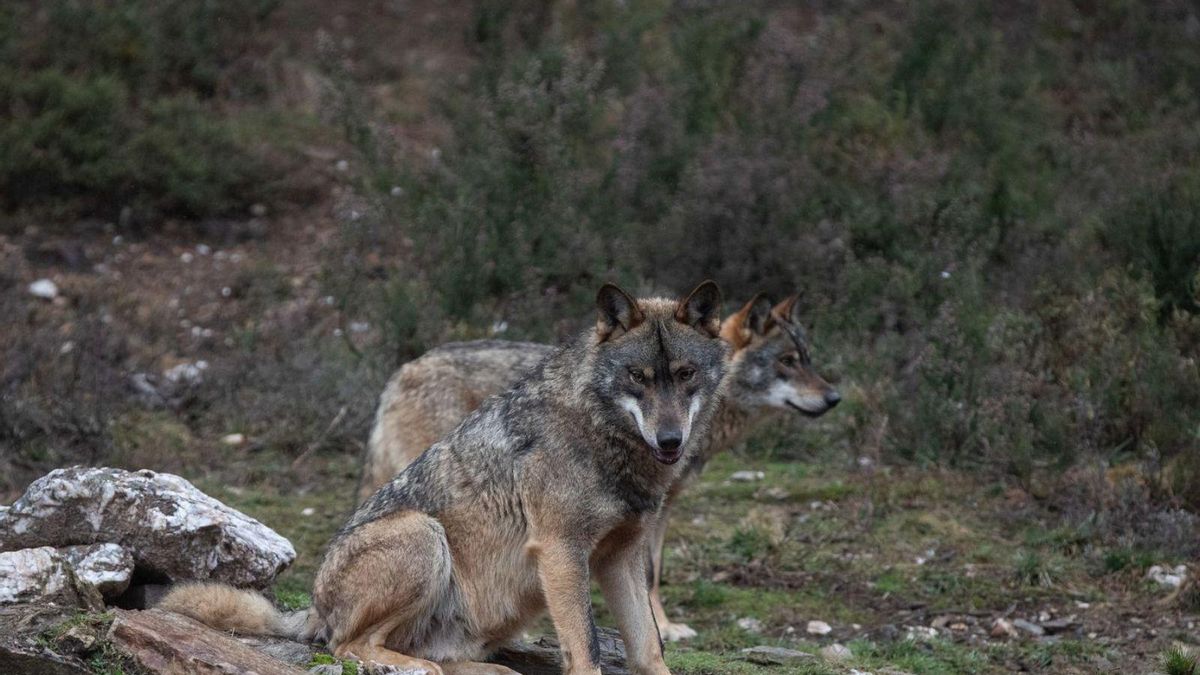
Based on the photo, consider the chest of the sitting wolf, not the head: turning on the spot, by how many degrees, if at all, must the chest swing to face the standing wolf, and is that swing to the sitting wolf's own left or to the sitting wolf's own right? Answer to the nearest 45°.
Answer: approximately 135° to the sitting wolf's own left

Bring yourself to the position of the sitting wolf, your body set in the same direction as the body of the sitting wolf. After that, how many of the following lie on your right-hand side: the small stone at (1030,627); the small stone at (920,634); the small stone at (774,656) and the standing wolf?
0

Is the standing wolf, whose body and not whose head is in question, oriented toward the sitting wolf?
no

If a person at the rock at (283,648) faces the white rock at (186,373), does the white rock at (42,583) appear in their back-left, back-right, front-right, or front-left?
front-left

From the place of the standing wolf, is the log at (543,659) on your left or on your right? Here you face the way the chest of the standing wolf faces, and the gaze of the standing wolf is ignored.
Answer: on your right

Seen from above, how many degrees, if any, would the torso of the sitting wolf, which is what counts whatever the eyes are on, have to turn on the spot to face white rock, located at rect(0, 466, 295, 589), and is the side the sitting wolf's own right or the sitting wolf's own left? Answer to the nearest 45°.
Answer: approximately 135° to the sitting wolf's own right

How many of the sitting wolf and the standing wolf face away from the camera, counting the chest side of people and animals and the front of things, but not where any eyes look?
0

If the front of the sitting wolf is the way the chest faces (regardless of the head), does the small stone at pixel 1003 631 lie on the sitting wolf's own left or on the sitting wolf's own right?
on the sitting wolf's own left

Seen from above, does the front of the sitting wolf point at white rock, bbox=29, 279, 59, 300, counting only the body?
no

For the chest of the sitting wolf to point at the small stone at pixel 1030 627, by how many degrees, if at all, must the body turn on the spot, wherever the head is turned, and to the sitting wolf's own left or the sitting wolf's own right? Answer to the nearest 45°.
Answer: approximately 45° to the sitting wolf's own left

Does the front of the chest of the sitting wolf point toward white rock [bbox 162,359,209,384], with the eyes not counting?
no

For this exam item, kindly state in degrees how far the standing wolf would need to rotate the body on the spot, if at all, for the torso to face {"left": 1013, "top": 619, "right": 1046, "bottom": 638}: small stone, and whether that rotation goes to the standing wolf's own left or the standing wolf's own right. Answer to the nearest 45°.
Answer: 0° — it already faces it

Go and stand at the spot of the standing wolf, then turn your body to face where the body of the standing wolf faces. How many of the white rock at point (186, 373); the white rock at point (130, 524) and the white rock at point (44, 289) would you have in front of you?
0

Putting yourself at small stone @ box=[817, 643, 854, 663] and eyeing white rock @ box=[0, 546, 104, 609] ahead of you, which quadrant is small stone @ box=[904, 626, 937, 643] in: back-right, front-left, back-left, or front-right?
back-right

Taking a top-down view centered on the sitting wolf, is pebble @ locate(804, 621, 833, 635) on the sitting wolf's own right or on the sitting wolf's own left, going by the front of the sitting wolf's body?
on the sitting wolf's own left

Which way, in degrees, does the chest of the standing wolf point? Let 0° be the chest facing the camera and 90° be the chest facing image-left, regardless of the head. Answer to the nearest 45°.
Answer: approximately 270°

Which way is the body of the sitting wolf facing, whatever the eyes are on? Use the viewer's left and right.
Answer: facing the viewer and to the right of the viewer

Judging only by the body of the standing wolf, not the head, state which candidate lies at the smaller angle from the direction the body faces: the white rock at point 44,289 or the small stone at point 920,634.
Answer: the small stone

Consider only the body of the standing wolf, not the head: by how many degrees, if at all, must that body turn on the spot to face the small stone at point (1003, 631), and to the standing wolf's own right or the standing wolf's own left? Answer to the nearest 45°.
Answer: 0° — it already faces it

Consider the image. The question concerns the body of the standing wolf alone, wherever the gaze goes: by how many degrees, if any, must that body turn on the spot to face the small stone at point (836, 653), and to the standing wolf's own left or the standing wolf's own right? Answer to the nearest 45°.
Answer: approximately 45° to the standing wolf's own right
